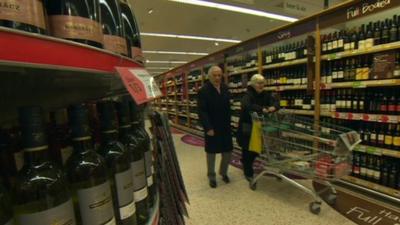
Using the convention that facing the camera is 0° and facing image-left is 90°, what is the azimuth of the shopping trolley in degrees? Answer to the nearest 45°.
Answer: approximately 315°

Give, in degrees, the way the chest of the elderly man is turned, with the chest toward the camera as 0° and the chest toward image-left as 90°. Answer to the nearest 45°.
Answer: approximately 315°

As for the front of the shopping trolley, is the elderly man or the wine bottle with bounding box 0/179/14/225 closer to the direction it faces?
the wine bottle

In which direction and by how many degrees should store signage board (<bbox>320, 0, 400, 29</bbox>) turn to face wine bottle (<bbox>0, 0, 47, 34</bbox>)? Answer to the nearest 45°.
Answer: approximately 45° to its left

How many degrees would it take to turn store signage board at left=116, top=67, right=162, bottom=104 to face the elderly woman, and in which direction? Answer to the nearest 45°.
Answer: approximately 90° to its left

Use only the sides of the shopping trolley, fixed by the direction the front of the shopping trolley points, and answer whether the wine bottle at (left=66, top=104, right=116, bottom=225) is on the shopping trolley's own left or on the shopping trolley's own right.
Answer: on the shopping trolley's own right

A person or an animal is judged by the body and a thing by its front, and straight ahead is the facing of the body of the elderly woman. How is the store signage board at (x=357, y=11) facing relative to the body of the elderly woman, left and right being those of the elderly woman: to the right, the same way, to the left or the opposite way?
to the right
